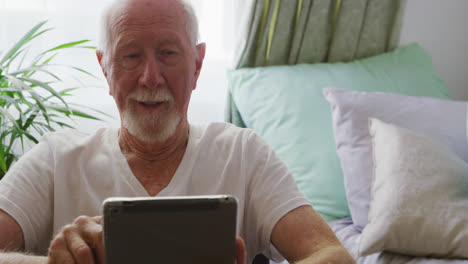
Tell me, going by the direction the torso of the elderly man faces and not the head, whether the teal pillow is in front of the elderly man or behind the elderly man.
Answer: behind

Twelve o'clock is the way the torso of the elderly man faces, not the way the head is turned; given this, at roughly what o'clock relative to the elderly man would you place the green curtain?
The green curtain is roughly at 7 o'clock from the elderly man.

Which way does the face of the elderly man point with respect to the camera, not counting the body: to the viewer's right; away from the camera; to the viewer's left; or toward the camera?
toward the camera

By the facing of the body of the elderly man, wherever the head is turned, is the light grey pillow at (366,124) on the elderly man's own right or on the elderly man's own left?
on the elderly man's own left

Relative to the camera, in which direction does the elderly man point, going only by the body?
toward the camera

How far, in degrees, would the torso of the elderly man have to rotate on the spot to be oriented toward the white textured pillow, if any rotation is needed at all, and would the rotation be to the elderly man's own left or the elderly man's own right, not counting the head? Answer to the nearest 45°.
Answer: approximately 90° to the elderly man's own left
